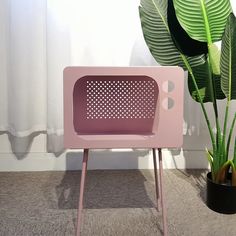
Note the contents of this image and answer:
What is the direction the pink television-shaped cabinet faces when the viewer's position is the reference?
facing the viewer
